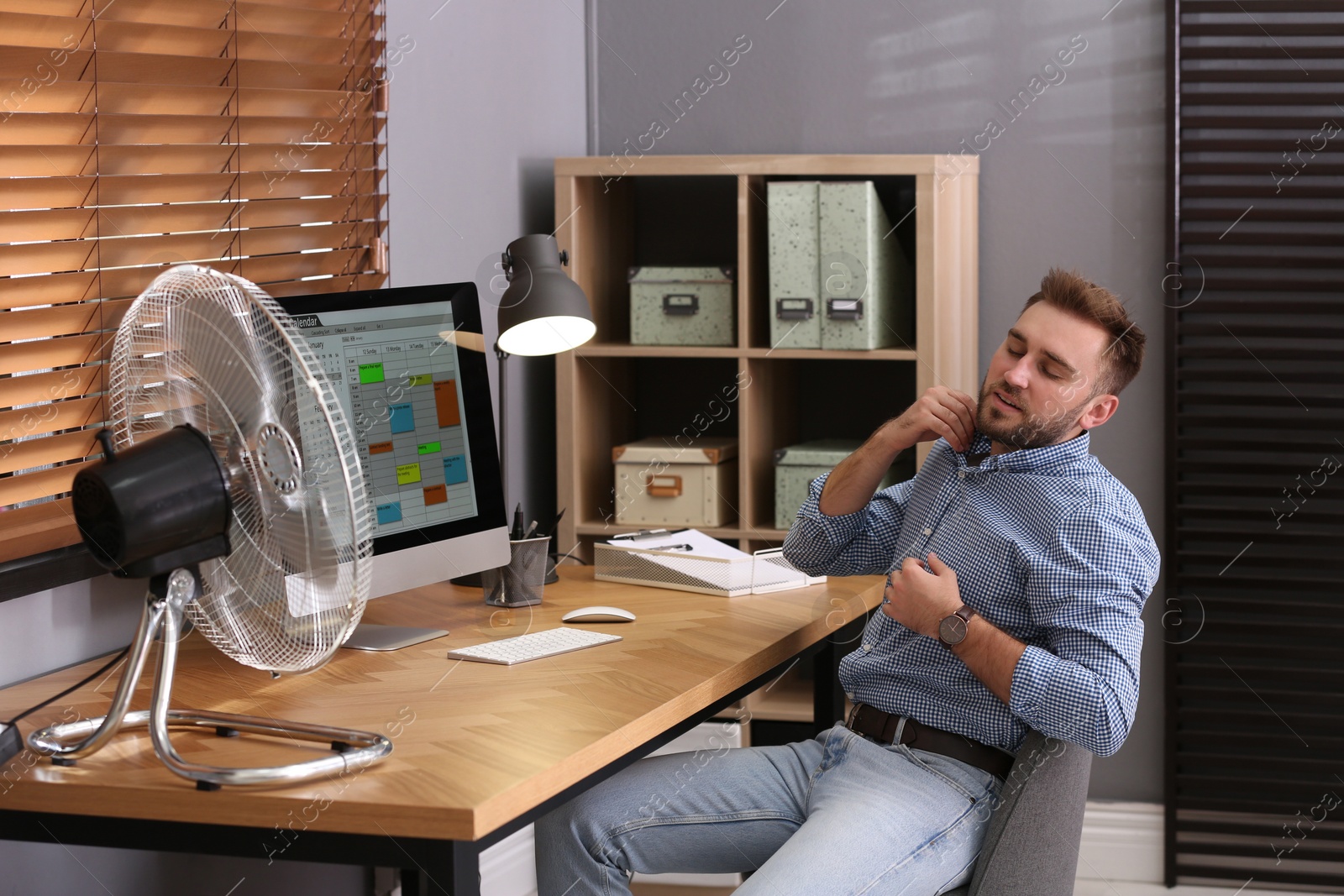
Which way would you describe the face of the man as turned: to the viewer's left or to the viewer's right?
to the viewer's left

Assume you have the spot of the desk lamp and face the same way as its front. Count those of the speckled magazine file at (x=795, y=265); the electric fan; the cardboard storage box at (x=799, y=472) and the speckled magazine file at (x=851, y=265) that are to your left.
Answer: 3

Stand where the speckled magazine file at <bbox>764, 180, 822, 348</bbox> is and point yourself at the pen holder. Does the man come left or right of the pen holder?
left

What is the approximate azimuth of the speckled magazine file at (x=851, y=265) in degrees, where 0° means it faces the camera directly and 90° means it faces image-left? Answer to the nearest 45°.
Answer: approximately 0°

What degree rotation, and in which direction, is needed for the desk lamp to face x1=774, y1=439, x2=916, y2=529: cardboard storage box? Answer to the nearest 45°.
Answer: approximately 90° to its left

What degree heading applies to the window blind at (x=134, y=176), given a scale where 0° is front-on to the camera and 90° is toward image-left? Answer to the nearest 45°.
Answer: approximately 315°

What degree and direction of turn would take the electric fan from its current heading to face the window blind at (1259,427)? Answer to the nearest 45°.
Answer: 0° — it already faces it

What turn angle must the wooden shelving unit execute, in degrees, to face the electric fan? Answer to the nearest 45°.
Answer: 0° — it already faces it

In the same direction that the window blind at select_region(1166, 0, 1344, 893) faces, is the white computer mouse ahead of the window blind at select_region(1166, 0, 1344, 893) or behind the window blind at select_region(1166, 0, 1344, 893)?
ahead
